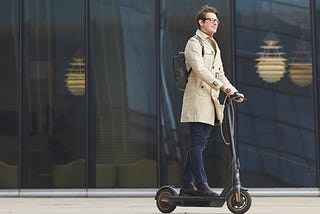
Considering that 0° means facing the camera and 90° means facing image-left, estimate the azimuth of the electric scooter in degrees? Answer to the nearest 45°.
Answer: approximately 270°

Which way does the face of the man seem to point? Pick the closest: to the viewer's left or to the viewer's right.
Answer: to the viewer's right
